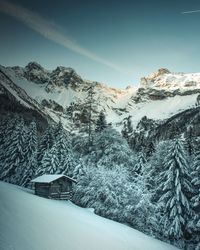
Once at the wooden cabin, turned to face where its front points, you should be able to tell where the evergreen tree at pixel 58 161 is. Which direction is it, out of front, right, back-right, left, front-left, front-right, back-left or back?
back-left

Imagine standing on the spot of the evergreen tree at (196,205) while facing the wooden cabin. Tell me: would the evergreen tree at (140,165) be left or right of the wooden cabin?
right

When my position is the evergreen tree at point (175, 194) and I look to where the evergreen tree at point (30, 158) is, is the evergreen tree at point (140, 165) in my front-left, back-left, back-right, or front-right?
front-right

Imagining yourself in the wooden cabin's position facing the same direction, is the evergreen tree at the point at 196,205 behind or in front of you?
in front

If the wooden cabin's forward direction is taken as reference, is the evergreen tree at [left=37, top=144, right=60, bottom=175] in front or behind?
behind

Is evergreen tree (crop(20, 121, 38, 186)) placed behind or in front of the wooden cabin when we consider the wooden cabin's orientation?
behind

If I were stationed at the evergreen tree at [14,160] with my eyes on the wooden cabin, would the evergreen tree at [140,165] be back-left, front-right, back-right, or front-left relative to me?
front-left

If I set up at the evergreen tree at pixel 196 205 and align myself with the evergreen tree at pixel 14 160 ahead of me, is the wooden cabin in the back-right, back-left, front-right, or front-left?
front-left

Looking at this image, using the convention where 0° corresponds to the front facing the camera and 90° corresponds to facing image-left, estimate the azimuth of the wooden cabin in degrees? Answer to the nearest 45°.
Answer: approximately 315°

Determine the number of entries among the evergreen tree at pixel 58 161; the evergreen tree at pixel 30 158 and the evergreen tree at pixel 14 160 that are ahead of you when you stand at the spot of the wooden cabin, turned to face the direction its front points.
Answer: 0

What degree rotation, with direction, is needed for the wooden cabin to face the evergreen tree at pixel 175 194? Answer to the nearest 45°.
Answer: approximately 45° to its left

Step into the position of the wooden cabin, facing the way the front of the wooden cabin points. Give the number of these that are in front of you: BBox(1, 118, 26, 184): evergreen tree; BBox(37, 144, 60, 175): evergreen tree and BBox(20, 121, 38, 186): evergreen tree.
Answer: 0

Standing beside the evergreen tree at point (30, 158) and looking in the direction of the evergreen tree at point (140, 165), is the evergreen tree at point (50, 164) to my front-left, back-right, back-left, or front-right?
front-right
